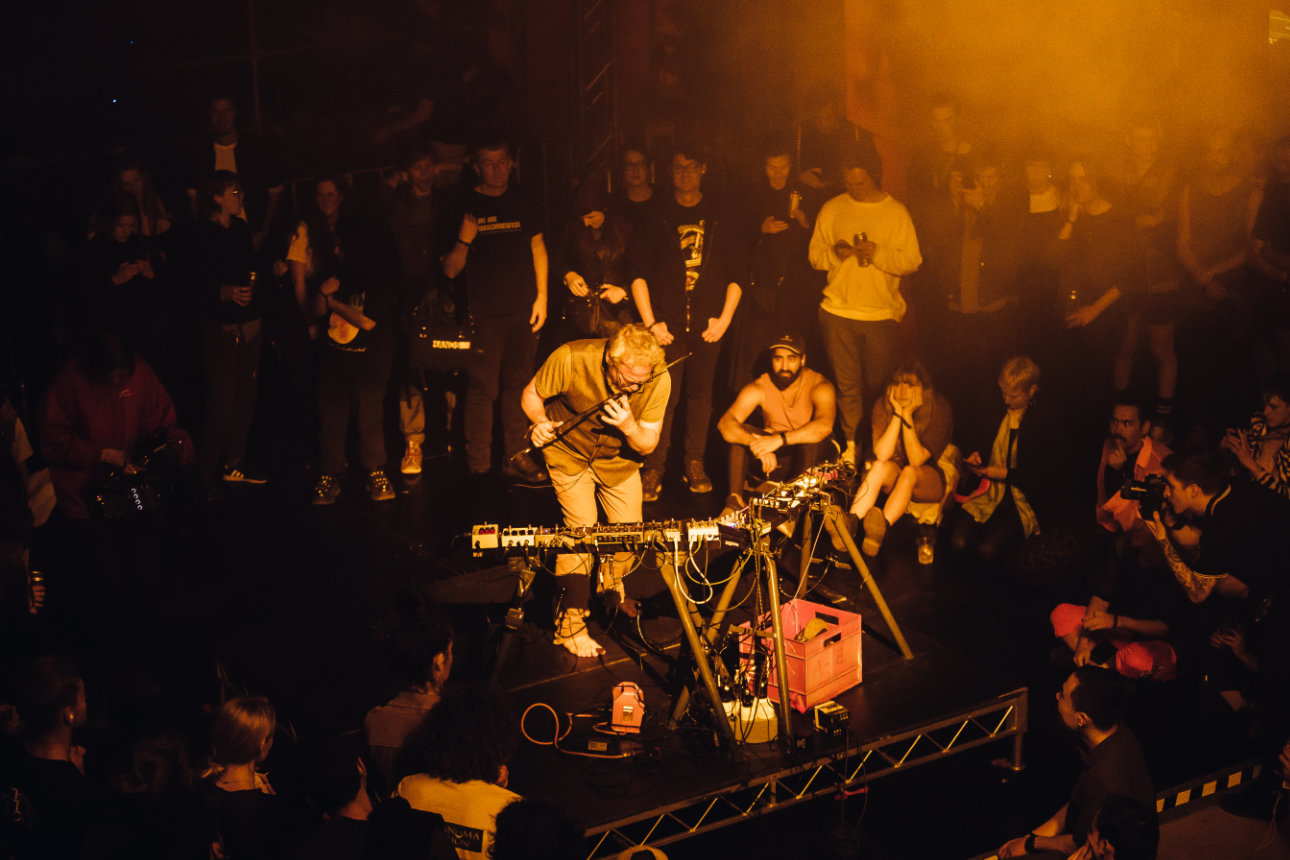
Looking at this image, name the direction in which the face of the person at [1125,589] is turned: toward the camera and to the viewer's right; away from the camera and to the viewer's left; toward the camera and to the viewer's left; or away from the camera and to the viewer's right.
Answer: toward the camera and to the viewer's left

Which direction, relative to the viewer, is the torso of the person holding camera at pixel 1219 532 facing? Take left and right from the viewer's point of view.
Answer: facing to the left of the viewer

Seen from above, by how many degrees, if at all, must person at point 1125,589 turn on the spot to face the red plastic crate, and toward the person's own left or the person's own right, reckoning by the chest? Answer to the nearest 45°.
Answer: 0° — they already face it

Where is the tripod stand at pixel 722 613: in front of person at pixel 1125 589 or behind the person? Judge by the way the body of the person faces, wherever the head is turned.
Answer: in front

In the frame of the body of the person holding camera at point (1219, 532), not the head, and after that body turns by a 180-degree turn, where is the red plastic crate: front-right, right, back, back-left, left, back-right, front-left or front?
back-right

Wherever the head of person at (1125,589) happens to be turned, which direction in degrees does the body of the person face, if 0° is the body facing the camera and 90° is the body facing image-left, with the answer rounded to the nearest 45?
approximately 45°

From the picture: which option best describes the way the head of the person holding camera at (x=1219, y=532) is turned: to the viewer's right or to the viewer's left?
to the viewer's left

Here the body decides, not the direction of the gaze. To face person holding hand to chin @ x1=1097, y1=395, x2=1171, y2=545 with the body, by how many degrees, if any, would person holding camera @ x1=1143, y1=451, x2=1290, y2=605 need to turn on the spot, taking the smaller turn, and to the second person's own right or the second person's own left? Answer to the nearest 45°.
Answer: approximately 45° to the second person's own right

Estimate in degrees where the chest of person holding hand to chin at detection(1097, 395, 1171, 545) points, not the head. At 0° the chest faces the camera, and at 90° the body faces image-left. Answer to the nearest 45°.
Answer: approximately 45°

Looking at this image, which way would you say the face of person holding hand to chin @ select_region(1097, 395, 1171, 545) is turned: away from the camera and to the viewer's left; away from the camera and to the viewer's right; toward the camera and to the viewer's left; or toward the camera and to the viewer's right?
toward the camera and to the viewer's left

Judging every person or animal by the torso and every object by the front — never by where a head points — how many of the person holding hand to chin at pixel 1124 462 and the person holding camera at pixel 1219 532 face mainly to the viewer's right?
0
